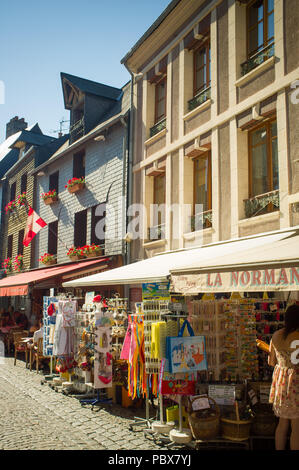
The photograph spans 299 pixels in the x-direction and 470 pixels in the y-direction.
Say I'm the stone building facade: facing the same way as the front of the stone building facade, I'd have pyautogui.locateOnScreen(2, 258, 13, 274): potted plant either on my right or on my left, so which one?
on my right

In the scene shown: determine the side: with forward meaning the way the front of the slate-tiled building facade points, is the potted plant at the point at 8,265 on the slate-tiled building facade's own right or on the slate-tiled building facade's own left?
on the slate-tiled building facade's own right

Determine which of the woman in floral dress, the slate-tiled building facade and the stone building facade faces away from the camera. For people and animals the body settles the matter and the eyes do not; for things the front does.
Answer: the woman in floral dress

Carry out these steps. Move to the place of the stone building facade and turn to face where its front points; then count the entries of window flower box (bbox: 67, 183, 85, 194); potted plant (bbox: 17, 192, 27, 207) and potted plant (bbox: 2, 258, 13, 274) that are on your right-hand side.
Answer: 3

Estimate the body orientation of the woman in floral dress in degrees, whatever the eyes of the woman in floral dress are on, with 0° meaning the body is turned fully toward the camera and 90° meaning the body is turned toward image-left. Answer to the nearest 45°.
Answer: approximately 180°

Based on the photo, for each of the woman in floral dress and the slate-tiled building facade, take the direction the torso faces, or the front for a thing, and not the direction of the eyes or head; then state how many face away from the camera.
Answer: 1

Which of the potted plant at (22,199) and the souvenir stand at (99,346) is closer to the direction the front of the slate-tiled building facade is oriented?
the souvenir stand

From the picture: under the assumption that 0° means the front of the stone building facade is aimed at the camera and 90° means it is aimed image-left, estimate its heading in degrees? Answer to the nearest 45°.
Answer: approximately 45°

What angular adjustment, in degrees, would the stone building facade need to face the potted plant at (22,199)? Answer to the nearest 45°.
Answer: approximately 90° to its right

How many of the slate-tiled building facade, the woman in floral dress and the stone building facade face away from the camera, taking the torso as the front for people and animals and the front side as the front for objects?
1

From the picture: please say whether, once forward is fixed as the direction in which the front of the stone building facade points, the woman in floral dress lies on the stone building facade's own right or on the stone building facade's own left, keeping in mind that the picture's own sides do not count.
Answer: on the stone building facade's own left

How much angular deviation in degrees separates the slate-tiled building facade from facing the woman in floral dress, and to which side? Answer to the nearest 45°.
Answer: approximately 45° to its left
